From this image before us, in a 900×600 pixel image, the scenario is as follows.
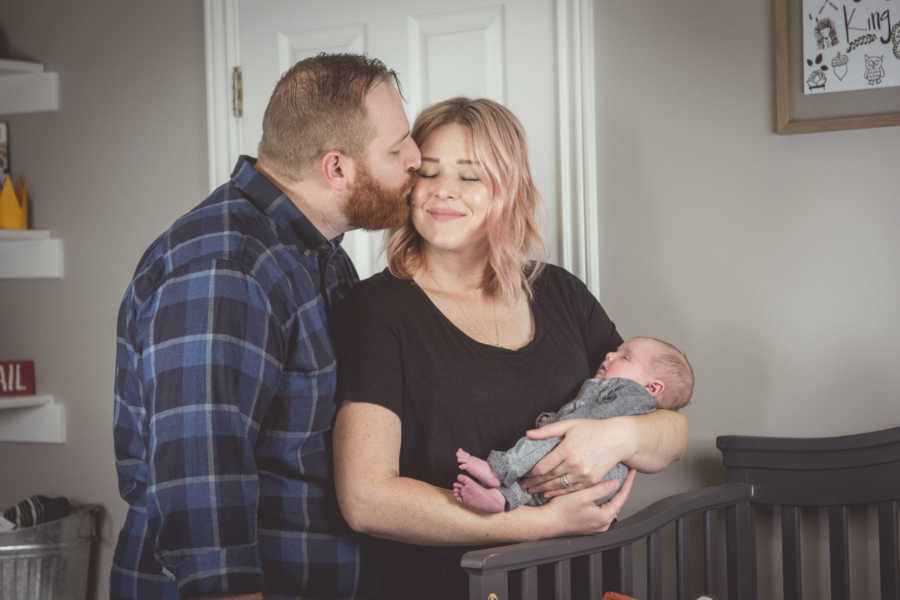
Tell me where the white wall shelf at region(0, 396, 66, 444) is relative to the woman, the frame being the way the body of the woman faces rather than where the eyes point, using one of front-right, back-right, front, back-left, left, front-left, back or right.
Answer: back-right

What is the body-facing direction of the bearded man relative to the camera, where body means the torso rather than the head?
to the viewer's right

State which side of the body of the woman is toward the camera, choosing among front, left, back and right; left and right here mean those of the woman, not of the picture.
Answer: front

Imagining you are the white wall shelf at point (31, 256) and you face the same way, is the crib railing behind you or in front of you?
in front

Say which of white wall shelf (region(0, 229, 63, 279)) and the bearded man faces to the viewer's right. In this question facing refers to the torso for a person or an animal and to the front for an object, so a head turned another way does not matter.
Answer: the bearded man

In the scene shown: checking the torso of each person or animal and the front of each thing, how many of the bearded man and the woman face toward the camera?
1

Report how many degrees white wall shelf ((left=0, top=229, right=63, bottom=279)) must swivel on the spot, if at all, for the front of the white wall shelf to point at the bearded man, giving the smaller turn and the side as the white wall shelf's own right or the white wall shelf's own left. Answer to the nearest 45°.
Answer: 0° — it already faces them

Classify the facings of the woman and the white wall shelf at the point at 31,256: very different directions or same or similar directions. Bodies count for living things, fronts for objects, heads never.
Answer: same or similar directions

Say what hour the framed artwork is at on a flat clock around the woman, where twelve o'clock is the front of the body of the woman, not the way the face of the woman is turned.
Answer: The framed artwork is roughly at 8 o'clock from the woman.

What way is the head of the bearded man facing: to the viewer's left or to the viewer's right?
to the viewer's right

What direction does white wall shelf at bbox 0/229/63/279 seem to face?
toward the camera

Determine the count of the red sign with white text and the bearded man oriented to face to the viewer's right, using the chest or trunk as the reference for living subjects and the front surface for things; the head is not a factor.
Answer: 1

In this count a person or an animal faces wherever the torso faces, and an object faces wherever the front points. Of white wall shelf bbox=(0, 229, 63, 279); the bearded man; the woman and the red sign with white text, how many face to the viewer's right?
1

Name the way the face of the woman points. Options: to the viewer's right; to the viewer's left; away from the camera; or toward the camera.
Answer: toward the camera

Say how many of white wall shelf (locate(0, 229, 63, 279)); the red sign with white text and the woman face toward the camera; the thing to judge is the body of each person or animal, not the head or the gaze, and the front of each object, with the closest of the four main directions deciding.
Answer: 3
